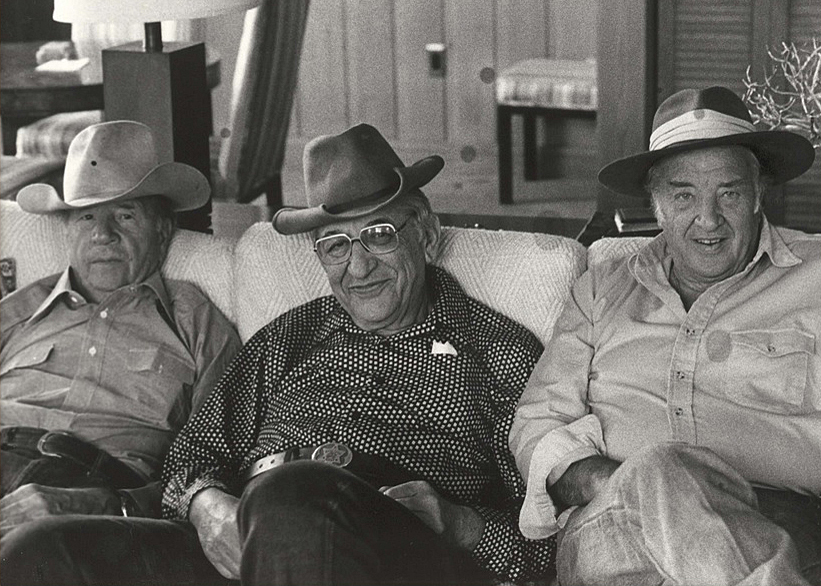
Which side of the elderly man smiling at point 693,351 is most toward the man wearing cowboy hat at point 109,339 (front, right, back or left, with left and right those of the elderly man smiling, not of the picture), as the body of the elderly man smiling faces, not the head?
right

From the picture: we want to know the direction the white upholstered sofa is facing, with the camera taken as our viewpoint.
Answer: facing the viewer

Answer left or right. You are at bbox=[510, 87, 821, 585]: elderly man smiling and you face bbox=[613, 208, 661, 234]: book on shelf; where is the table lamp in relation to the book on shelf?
left

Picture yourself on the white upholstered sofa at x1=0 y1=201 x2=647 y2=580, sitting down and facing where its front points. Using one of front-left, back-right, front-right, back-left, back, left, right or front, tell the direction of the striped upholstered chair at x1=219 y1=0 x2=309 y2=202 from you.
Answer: back
